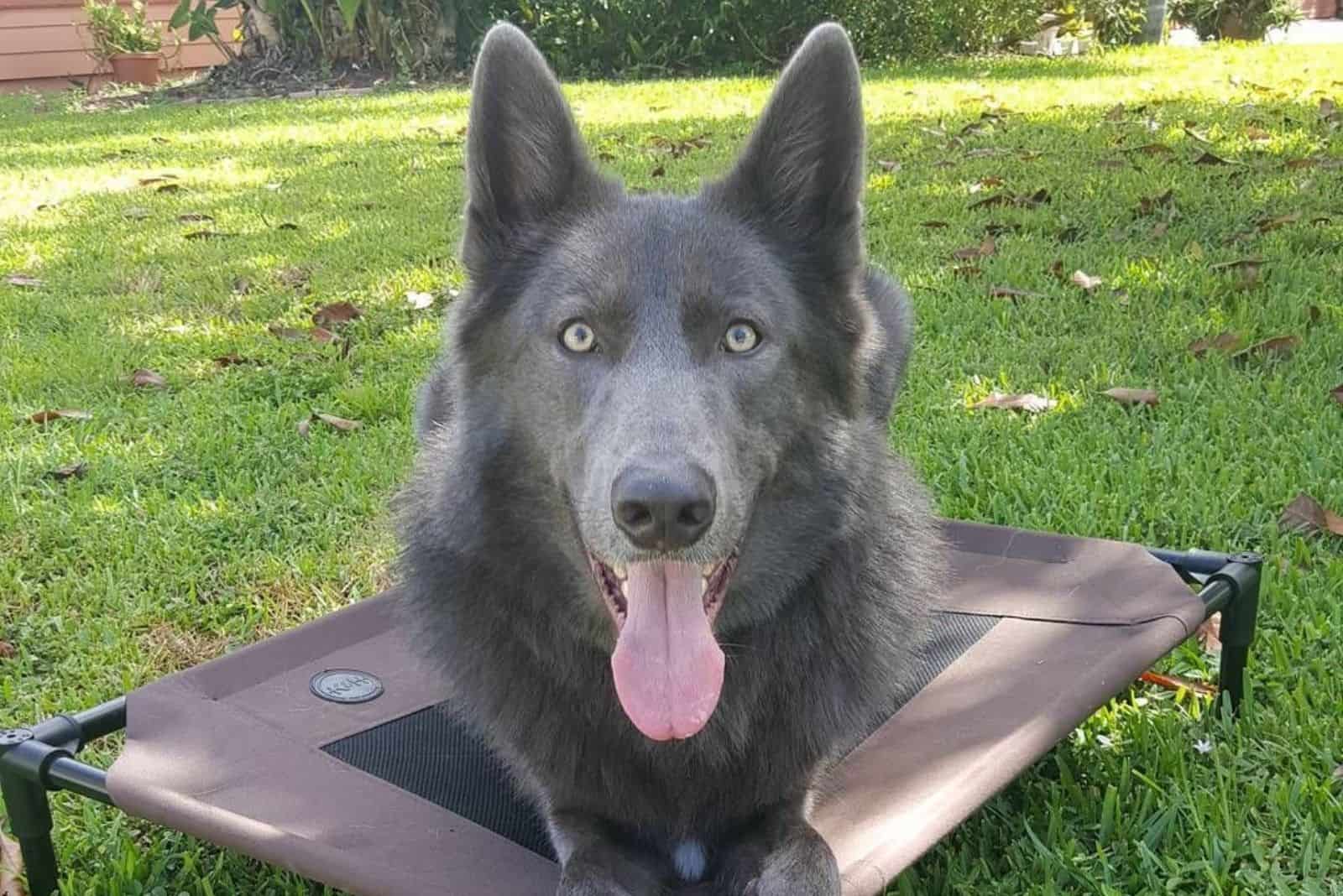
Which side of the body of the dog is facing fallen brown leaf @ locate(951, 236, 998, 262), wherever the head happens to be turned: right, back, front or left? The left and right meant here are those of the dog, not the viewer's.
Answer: back

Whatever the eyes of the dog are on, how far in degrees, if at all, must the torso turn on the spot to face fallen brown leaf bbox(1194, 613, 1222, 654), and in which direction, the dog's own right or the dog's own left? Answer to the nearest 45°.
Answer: approximately 135° to the dog's own left

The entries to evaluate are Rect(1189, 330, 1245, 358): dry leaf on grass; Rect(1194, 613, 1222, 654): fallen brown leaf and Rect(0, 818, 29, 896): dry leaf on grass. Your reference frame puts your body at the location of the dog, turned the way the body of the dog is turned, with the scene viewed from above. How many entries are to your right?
1

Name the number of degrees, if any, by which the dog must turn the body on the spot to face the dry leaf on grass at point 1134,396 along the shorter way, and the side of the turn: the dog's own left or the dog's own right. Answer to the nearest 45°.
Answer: approximately 135° to the dog's own left

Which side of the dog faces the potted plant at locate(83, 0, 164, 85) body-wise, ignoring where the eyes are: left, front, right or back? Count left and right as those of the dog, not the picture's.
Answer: back

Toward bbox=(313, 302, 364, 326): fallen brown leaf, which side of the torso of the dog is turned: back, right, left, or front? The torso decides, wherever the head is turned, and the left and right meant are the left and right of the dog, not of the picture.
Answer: back

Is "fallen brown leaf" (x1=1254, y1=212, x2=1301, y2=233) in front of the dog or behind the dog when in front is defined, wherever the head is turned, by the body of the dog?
behind

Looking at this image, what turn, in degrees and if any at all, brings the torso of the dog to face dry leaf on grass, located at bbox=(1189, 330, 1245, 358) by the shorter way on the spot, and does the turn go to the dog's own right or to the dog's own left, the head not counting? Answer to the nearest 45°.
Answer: approximately 135° to the dog's own left

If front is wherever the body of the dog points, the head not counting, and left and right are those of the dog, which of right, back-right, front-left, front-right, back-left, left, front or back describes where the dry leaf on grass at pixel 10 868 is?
right

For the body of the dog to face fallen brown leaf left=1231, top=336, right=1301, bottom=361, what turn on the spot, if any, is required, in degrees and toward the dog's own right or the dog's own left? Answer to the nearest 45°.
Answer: approximately 135° to the dog's own left

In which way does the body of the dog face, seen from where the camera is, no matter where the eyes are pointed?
toward the camera
